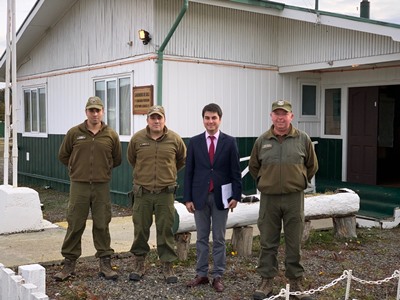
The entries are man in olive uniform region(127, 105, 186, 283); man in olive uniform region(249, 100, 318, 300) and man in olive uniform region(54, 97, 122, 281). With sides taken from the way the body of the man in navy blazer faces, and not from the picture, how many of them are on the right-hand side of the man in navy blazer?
2

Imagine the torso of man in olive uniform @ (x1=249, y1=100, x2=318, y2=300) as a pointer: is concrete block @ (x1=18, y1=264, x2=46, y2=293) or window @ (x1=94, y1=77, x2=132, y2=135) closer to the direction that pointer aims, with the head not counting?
the concrete block

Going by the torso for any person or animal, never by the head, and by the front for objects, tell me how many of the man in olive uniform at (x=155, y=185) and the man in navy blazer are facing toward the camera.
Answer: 2

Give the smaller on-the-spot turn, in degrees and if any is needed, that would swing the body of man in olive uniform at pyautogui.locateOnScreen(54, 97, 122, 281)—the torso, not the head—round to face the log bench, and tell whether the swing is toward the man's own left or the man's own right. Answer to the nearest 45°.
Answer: approximately 90° to the man's own left

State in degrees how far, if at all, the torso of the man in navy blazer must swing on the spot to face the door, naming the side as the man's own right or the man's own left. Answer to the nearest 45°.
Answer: approximately 135° to the man's own left

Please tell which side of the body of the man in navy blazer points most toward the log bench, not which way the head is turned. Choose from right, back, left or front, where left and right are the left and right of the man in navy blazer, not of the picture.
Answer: back

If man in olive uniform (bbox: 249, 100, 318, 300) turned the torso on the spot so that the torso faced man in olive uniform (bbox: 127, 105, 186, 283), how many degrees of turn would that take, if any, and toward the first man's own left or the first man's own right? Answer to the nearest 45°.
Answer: approximately 90° to the first man's own right

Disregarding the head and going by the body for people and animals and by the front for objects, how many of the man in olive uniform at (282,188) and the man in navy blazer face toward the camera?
2
